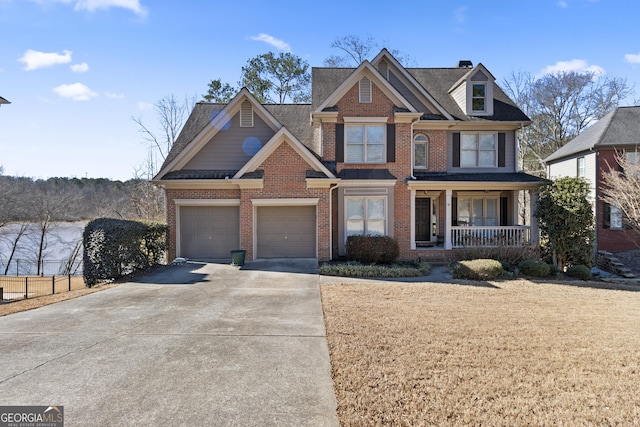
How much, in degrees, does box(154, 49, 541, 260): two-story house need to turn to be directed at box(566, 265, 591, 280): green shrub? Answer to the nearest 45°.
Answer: approximately 90° to its left

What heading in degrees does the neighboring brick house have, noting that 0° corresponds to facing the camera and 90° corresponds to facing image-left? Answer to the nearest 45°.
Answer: approximately 0°

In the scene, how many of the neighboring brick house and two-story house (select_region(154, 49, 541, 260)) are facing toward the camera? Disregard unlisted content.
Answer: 2

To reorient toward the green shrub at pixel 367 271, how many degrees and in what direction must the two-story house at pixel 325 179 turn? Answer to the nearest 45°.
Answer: approximately 45° to its left

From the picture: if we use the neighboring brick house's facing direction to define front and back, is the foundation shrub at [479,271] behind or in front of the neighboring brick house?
in front

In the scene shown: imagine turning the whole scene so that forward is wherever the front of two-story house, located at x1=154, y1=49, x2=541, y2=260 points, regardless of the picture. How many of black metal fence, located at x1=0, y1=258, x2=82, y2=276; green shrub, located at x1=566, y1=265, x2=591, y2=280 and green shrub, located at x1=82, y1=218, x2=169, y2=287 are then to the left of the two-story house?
1

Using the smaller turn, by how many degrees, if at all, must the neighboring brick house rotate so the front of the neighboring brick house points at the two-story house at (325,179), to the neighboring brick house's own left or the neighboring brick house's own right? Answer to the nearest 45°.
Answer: approximately 45° to the neighboring brick house's own right

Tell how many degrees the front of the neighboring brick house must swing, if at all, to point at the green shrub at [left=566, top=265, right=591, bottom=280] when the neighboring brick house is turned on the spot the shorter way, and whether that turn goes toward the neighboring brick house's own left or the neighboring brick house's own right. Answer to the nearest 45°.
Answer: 0° — it already faces it

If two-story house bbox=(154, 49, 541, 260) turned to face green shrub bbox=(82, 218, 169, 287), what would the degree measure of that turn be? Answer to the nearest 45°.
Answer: approximately 45° to its right

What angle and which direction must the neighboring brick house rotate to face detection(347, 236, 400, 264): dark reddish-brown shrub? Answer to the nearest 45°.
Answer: approximately 45° to its right

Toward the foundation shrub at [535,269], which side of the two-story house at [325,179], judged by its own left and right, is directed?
left
